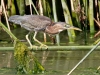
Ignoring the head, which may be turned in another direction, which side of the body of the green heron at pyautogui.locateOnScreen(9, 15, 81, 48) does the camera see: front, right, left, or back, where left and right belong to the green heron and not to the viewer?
right
